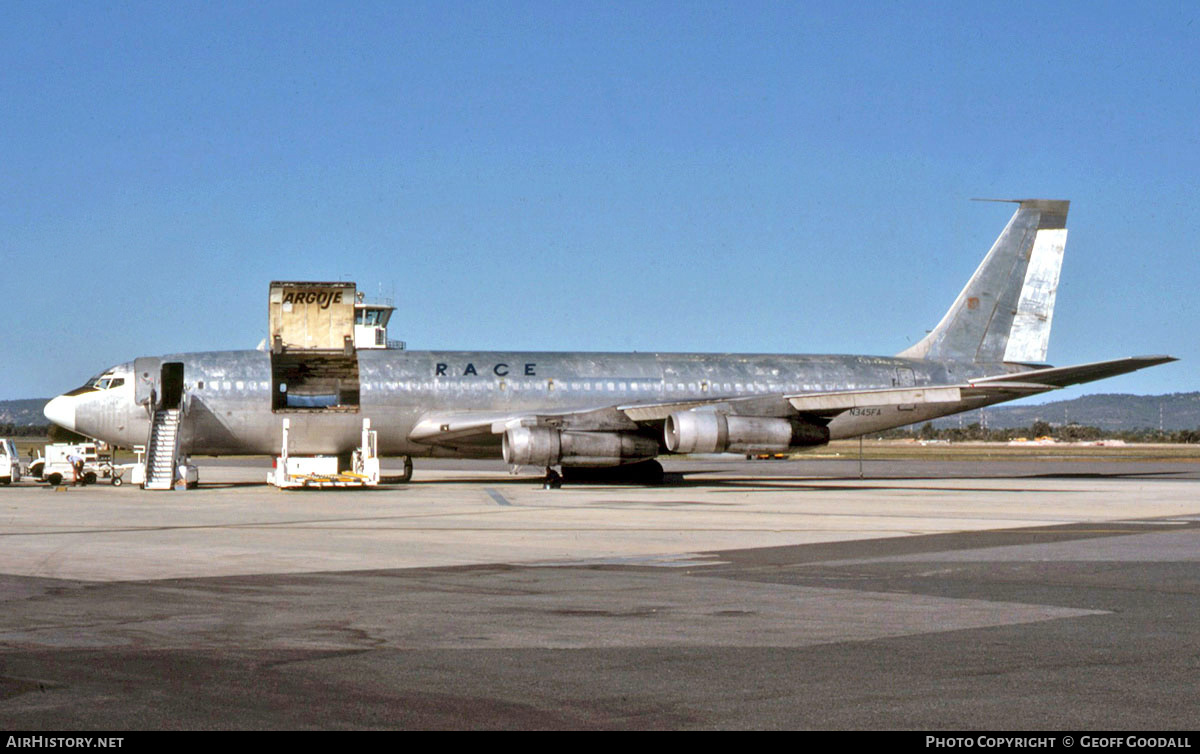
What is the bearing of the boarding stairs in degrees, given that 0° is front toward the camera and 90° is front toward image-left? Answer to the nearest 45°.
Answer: approximately 0°

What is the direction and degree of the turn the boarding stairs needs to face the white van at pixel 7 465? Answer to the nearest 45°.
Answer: approximately 135° to its right
